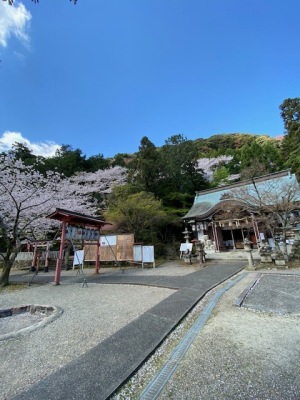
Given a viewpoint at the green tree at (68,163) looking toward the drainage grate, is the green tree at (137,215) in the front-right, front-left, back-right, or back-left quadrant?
front-left

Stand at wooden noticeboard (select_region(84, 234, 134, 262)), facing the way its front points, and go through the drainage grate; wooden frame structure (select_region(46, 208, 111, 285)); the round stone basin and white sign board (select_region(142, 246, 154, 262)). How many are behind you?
0

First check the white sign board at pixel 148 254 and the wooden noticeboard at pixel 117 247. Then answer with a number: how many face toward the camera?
2

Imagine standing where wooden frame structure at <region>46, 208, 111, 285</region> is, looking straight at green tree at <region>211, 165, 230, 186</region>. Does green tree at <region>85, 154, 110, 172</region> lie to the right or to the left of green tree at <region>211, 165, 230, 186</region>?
left

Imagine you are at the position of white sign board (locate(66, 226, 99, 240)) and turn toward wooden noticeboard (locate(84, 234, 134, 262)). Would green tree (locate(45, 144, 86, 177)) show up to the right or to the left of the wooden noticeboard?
left

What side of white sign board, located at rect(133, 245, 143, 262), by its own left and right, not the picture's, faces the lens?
front

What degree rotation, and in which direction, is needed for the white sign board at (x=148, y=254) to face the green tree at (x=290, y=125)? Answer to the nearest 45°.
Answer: approximately 135° to its left

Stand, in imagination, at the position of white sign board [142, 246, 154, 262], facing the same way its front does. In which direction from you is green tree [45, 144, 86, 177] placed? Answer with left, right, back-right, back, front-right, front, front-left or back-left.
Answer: back-right

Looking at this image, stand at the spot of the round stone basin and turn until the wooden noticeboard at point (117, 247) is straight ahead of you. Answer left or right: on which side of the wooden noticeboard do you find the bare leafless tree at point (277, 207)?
right

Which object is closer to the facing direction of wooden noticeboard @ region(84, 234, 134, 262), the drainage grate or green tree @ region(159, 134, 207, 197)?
the drainage grate

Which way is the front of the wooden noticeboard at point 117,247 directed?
toward the camera

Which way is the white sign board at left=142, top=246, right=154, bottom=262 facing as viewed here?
toward the camera

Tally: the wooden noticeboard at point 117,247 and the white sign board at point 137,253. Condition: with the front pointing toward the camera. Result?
2

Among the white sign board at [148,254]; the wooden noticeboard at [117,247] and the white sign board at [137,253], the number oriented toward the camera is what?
3

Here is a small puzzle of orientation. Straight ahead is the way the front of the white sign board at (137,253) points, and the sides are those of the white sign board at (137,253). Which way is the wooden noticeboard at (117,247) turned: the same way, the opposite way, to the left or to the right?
the same way

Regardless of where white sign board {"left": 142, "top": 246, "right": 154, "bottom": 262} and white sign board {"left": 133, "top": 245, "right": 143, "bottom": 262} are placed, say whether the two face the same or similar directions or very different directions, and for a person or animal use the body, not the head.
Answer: same or similar directions

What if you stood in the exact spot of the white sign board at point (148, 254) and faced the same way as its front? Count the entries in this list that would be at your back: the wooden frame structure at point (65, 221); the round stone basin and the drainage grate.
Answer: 0
